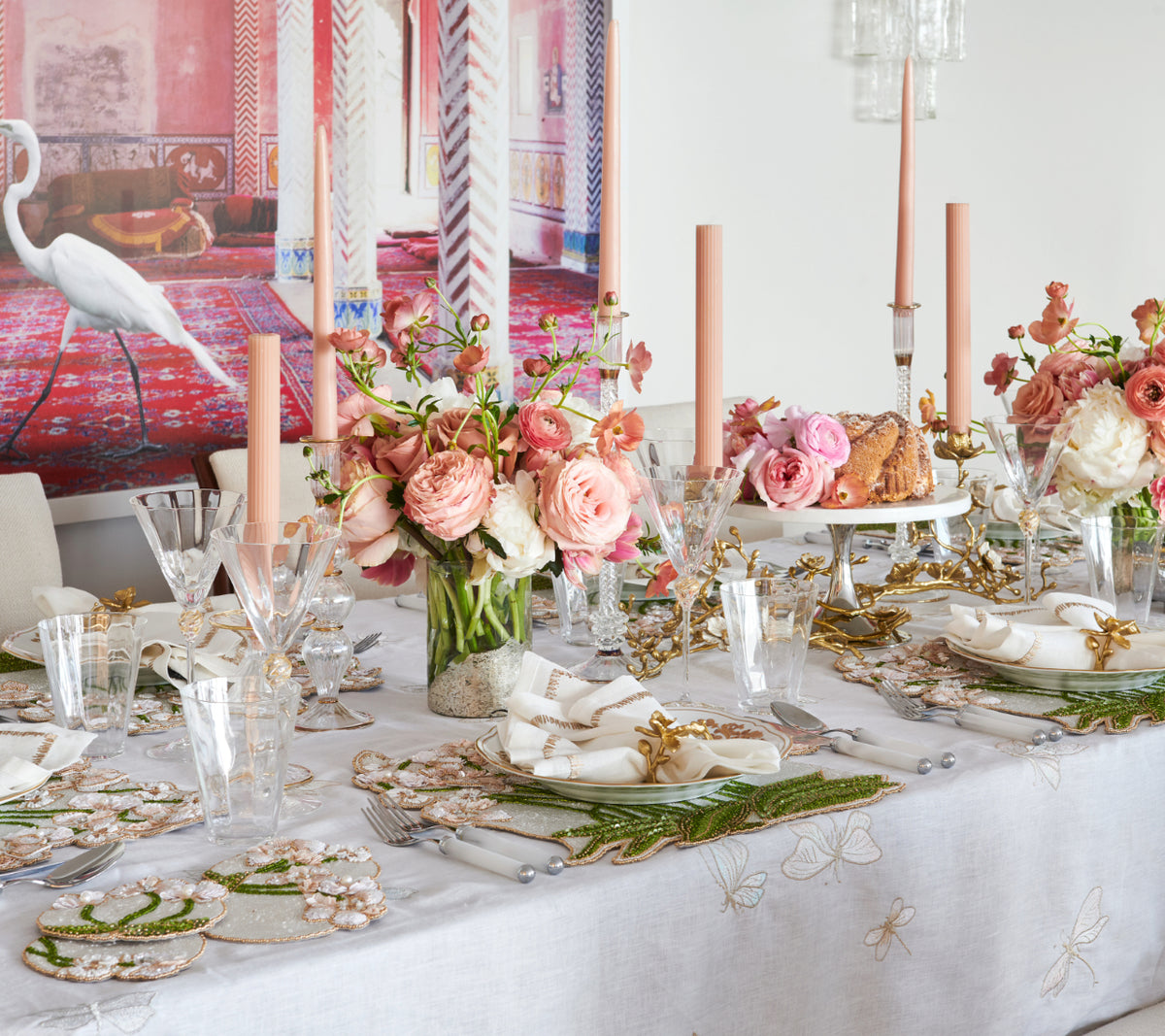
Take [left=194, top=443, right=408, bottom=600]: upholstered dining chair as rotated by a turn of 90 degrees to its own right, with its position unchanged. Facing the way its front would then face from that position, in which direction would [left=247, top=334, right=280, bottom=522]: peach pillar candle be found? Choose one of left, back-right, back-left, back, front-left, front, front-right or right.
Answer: front-left

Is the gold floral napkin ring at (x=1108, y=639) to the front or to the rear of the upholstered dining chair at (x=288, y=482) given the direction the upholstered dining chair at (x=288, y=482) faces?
to the front

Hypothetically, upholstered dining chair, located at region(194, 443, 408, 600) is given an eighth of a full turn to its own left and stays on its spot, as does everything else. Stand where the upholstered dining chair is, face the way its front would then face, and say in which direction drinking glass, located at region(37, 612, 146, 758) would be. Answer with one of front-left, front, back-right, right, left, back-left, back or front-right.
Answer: right

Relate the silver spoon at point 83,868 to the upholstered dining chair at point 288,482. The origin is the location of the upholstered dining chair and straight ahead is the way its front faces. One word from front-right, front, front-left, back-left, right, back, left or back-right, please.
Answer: front-right

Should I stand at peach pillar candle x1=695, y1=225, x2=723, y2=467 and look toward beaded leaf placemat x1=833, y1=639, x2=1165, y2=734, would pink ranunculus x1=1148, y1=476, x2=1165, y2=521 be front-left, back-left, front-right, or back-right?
front-left

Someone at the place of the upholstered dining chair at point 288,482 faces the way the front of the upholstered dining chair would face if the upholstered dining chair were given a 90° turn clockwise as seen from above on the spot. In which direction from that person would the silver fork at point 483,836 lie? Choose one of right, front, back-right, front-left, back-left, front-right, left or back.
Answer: front-left

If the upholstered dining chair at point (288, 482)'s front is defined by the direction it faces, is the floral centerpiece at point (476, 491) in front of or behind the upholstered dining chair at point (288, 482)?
in front

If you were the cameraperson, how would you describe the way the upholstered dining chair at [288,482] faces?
facing the viewer and to the right of the viewer

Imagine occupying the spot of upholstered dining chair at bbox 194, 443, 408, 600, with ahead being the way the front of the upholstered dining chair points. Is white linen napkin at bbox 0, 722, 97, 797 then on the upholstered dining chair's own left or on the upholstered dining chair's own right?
on the upholstered dining chair's own right

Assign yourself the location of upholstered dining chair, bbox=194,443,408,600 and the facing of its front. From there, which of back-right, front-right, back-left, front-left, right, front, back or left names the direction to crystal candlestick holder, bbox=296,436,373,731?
front-right

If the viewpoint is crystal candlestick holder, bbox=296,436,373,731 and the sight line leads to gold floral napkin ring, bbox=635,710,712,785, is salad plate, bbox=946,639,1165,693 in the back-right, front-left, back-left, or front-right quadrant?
front-left

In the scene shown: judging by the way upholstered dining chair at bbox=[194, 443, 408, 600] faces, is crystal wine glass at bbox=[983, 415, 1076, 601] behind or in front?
in front
